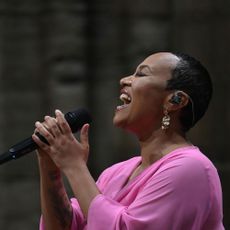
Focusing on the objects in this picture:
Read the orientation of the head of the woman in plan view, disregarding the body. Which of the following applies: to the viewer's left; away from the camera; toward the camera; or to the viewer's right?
to the viewer's left

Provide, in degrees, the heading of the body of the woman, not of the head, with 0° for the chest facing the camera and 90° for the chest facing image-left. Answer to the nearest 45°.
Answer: approximately 90°
